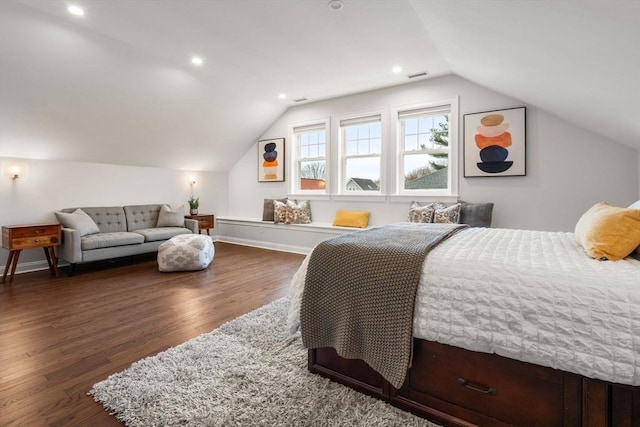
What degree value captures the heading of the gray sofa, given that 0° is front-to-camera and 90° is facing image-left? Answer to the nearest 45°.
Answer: approximately 315°

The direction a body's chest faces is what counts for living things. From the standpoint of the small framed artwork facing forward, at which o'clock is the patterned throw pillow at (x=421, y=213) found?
The patterned throw pillow is roughly at 9 o'clock from the small framed artwork.

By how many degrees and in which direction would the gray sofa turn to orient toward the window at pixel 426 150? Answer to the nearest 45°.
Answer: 0° — it already faces it

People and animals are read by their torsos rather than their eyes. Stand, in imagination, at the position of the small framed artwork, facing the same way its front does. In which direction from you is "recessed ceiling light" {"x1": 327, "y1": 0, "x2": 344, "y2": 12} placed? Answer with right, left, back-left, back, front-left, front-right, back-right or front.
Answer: front-left

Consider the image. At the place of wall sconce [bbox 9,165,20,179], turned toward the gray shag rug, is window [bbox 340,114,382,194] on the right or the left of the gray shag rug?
left

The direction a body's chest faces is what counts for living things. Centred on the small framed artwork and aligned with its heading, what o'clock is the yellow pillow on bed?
The yellow pillow on bed is roughly at 10 o'clock from the small framed artwork.

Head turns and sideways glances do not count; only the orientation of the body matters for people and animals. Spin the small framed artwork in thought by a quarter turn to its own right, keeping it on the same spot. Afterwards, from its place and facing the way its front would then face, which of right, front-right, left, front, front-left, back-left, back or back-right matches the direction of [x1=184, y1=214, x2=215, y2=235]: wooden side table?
front-left

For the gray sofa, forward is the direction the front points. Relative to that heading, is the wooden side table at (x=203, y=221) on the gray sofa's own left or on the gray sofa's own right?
on the gray sofa's own left

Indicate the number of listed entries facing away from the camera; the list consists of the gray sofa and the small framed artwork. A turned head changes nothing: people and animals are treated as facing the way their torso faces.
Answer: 0

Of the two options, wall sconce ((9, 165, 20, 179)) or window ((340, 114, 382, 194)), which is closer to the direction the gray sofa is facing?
the window
